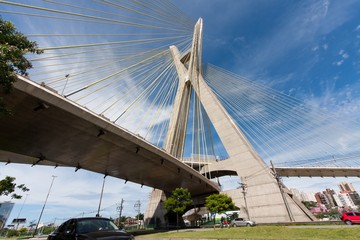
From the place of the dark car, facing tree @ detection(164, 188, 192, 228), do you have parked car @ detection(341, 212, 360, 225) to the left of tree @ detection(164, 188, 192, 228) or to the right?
right

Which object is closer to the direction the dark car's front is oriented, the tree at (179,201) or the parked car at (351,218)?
the parked car

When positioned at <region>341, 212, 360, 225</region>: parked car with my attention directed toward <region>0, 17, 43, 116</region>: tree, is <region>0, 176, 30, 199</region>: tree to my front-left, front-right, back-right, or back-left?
front-right

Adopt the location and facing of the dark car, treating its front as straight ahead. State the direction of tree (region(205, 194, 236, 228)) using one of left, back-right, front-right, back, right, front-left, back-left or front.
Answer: left

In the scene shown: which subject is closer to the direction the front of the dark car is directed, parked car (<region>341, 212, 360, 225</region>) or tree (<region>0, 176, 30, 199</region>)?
the parked car

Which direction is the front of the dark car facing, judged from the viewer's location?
facing the viewer and to the right of the viewer

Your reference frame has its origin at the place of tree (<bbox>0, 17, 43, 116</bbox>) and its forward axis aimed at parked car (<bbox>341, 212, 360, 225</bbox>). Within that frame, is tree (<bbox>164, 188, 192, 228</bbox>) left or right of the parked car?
left

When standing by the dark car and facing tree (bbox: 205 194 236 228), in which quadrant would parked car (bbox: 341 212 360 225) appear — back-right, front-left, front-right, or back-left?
front-right

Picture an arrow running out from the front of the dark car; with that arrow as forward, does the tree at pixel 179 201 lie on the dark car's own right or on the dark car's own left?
on the dark car's own left

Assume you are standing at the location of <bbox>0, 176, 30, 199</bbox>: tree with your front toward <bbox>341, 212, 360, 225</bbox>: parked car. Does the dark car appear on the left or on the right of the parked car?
right

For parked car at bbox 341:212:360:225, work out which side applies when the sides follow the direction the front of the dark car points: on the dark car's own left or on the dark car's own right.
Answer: on the dark car's own left
